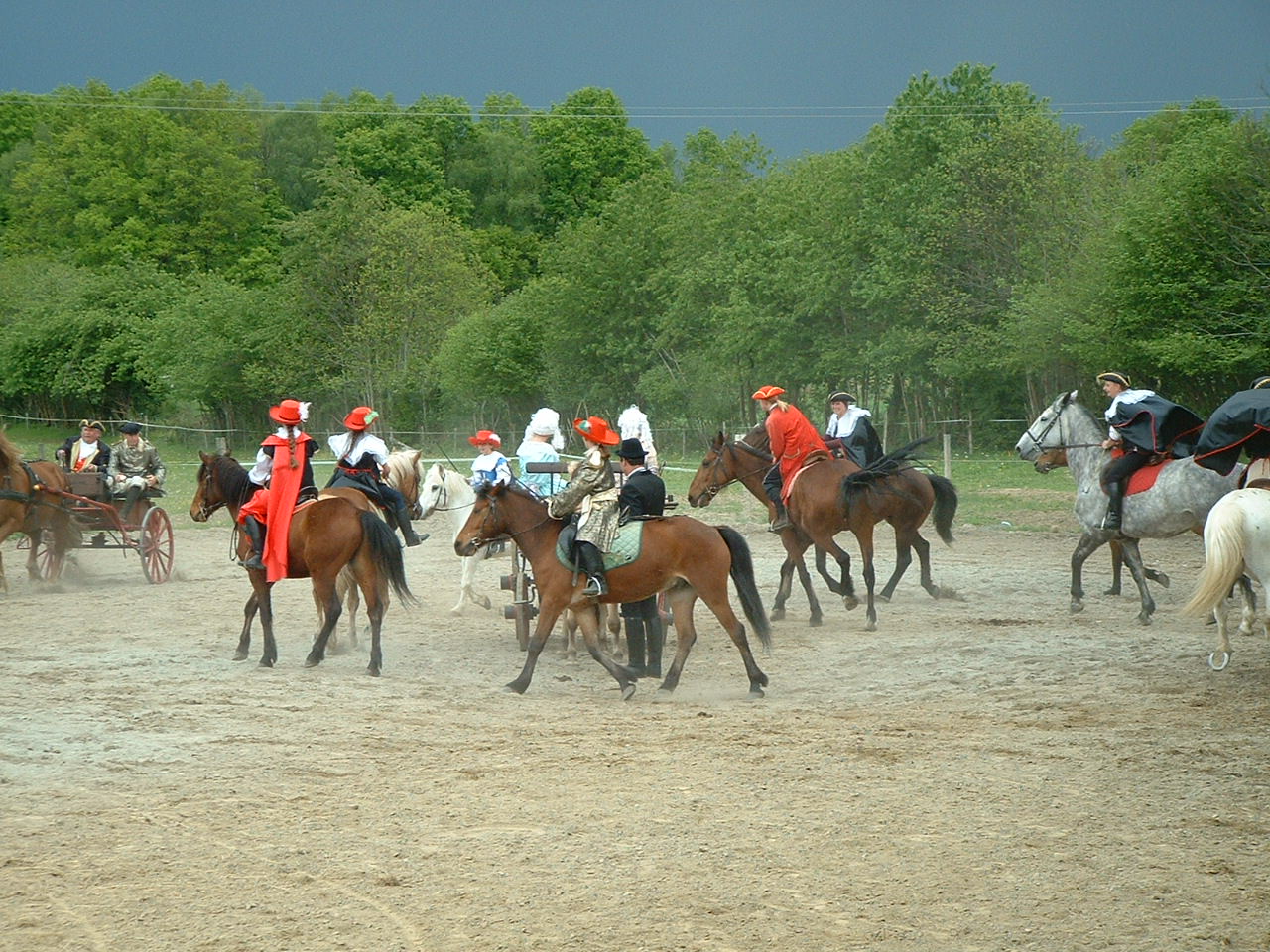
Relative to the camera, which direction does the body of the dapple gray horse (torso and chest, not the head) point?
to the viewer's left

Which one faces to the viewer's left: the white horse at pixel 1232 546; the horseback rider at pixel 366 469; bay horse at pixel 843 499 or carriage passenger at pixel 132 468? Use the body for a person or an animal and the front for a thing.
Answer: the bay horse

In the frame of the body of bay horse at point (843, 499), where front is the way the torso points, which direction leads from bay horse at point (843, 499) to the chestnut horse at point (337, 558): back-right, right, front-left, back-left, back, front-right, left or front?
front-left

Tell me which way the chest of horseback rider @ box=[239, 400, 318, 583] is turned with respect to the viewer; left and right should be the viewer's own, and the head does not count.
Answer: facing away from the viewer and to the left of the viewer

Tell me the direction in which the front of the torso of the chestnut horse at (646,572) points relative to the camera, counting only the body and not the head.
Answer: to the viewer's left

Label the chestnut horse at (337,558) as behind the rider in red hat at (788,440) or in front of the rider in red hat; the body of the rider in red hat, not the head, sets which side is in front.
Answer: in front

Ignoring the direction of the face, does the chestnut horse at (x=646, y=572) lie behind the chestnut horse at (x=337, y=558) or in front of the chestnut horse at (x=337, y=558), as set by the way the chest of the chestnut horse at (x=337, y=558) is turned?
behind

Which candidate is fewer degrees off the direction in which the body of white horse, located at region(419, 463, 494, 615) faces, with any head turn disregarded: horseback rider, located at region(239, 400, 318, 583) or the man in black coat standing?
the horseback rider

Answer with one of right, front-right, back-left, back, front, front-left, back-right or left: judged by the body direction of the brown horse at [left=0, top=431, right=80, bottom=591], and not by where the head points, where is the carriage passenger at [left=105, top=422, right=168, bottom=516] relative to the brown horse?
back

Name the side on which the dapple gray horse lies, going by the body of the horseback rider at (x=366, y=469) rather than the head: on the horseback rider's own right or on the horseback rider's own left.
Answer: on the horseback rider's own right

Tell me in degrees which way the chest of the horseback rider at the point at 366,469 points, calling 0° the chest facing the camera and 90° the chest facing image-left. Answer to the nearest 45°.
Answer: approximately 225°

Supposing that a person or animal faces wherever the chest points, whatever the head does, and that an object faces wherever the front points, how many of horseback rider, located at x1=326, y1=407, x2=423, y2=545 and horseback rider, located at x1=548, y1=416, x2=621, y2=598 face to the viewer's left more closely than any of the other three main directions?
1

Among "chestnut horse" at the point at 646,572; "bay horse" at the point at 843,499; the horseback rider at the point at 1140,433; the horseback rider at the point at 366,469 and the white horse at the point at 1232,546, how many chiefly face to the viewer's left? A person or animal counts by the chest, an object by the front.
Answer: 3

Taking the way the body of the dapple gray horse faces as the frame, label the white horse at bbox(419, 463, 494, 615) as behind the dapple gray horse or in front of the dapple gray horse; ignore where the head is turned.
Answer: in front

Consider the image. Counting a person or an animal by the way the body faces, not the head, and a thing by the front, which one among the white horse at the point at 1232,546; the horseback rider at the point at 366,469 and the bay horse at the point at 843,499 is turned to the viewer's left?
the bay horse

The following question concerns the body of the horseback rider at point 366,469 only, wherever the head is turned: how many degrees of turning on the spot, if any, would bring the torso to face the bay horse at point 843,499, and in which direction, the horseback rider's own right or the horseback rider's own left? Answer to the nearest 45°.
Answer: approximately 45° to the horseback rider's own right

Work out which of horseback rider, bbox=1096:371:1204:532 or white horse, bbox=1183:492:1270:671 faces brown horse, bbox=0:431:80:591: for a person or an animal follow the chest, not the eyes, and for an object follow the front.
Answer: the horseback rider

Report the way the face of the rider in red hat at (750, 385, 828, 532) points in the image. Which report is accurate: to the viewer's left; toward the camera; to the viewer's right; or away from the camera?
to the viewer's left

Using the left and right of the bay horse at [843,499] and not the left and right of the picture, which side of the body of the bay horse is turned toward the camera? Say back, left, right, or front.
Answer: left
